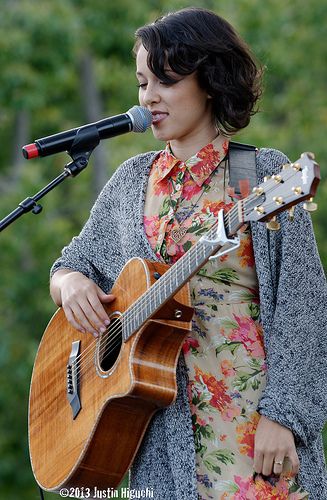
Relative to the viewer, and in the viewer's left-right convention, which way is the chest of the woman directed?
facing the viewer and to the left of the viewer

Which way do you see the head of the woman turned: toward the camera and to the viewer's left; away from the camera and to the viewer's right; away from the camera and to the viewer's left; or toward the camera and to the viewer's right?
toward the camera and to the viewer's left

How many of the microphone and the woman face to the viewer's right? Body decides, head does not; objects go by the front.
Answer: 1

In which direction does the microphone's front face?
to the viewer's right
